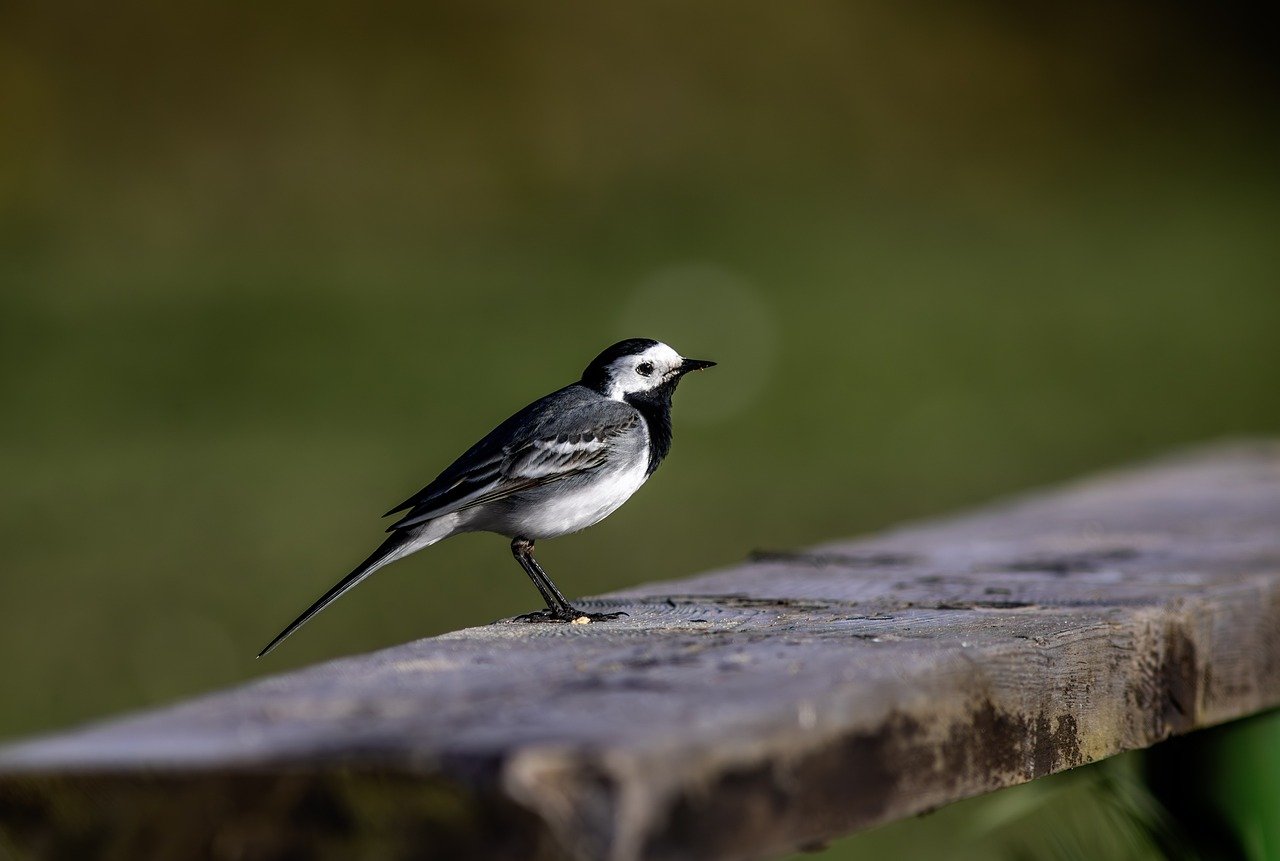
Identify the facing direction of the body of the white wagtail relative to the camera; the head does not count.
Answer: to the viewer's right
